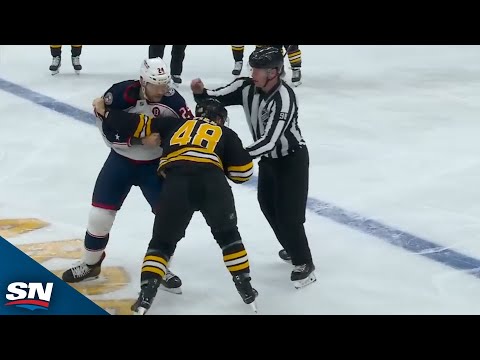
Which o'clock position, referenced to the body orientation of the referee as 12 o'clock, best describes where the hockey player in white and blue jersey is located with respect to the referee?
The hockey player in white and blue jersey is roughly at 1 o'clock from the referee.

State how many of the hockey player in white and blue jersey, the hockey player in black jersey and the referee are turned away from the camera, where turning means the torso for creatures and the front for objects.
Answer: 1

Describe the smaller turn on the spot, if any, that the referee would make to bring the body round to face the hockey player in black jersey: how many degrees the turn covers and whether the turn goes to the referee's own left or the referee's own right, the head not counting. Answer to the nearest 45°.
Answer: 0° — they already face them

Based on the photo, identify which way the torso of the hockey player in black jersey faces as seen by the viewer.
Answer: away from the camera

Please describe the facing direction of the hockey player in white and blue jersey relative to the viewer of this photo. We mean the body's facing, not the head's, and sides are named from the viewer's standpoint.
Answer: facing the viewer

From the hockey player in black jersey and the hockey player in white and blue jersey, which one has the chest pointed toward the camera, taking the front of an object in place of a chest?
the hockey player in white and blue jersey

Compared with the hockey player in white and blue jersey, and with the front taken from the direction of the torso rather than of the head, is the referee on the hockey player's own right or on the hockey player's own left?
on the hockey player's own left

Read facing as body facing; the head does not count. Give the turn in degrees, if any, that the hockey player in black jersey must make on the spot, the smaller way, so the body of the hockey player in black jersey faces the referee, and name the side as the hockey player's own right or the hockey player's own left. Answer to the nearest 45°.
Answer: approximately 45° to the hockey player's own right

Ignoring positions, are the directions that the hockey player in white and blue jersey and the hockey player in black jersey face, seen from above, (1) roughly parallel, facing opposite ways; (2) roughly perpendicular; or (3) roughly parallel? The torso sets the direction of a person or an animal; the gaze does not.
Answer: roughly parallel, facing opposite ways
